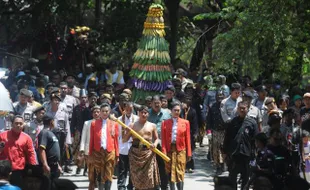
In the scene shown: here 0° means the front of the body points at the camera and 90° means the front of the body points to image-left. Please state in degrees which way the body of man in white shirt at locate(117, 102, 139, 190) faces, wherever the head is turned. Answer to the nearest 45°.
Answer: approximately 0°

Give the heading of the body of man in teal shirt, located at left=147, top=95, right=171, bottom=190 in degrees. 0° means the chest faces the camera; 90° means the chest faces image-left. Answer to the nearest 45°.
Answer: approximately 0°

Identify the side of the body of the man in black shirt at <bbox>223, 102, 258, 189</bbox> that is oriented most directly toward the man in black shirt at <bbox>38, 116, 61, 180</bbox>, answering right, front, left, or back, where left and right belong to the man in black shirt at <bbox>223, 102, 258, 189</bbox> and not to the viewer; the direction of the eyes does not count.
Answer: right

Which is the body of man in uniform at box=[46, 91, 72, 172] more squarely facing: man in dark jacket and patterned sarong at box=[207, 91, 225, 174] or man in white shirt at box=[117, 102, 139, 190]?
the man in white shirt

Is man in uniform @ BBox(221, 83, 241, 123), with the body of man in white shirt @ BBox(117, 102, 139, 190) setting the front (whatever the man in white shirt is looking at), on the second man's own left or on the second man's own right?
on the second man's own left

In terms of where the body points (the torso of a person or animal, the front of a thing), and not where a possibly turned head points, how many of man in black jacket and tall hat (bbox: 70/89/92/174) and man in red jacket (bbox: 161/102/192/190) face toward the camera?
2
